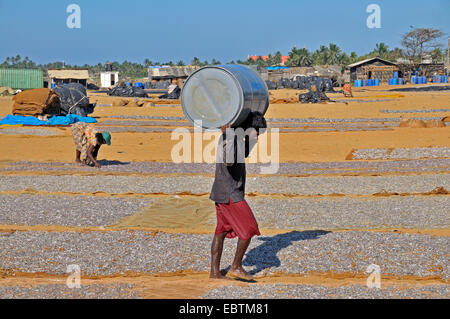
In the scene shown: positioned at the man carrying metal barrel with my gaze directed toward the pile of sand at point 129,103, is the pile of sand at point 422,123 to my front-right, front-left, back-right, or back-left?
front-right

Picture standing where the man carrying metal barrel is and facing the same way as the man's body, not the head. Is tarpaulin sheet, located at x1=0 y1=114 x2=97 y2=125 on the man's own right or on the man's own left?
on the man's own left

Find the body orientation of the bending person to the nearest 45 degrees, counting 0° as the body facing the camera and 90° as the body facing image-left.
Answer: approximately 270°

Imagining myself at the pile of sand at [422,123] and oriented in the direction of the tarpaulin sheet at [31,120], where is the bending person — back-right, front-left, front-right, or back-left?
front-left

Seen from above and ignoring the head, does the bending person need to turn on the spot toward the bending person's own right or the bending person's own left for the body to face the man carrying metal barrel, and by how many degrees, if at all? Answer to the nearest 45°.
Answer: approximately 90° to the bending person's own right

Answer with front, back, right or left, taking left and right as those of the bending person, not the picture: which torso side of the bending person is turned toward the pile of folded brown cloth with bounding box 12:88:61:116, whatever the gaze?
left

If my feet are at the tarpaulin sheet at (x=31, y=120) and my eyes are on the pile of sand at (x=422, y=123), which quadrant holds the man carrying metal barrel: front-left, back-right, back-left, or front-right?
front-right

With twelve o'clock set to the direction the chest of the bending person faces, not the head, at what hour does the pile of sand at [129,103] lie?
The pile of sand is roughly at 9 o'clock from the bending person.

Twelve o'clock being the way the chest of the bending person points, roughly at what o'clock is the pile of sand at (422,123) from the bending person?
The pile of sand is roughly at 11 o'clock from the bending person.
